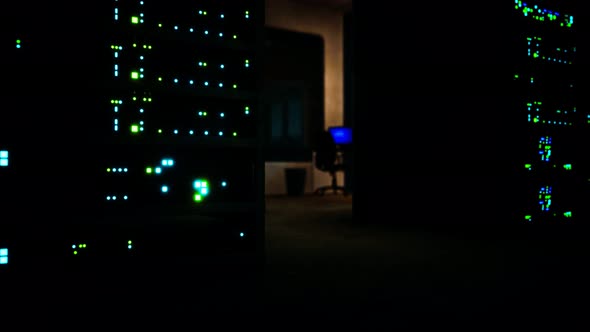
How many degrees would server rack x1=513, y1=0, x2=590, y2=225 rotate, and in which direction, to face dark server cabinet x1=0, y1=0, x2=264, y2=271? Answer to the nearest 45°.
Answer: approximately 90° to its right

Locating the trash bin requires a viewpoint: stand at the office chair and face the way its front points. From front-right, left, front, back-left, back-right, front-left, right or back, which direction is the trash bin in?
left

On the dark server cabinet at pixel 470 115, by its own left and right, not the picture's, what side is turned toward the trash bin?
back

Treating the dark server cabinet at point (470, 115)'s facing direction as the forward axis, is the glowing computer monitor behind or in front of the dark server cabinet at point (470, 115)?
behind

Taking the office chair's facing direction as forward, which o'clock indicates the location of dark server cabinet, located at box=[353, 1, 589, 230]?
The dark server cabinet is roughly at 4 o'clock from the office chair.

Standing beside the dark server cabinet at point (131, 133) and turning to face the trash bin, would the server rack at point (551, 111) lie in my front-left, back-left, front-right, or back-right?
front-right

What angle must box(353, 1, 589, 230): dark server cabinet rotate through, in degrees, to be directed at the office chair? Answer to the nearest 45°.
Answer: approximately 180°

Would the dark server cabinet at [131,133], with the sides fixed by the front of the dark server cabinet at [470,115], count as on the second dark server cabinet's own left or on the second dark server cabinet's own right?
on the second dark server cabinet's own right

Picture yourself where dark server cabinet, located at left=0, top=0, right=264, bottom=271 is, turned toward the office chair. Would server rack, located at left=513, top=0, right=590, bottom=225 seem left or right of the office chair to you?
right

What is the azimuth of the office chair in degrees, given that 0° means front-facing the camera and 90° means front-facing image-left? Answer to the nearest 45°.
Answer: approximately 225°

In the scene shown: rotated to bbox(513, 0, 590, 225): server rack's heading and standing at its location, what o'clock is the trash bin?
The trash bin is roughly at 6 o'clock from the server rack.

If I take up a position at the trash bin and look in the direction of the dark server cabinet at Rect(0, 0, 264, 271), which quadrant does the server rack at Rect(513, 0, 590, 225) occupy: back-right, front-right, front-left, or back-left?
front-left

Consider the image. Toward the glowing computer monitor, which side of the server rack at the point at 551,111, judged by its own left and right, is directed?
back

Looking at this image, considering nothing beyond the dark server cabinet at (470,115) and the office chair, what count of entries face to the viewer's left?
0

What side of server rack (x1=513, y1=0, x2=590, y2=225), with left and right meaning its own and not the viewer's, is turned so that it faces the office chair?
back
